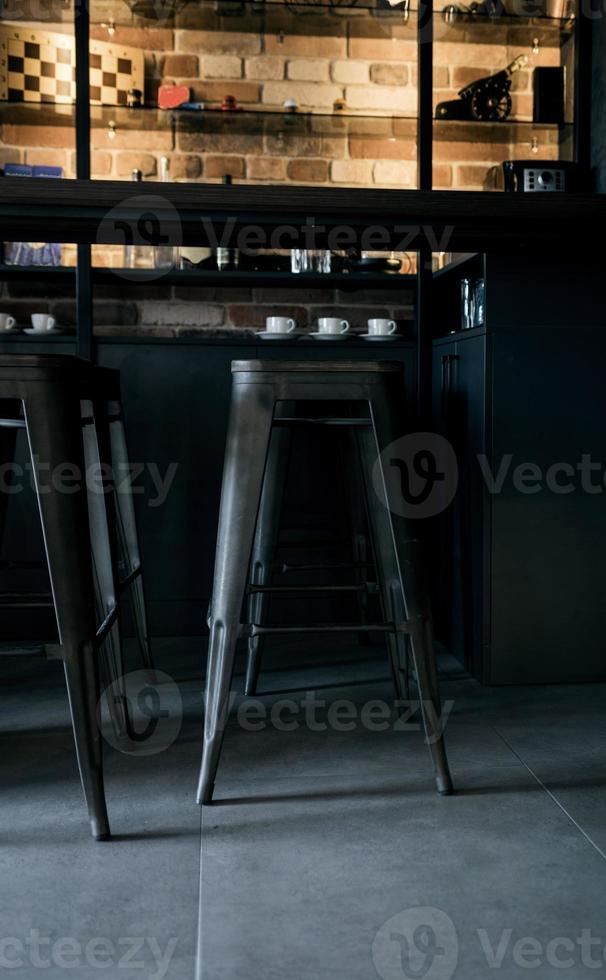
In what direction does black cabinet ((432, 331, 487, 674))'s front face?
to the viewer's left

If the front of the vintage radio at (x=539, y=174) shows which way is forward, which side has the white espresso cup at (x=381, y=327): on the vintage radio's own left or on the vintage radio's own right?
on the vintage radio's own right

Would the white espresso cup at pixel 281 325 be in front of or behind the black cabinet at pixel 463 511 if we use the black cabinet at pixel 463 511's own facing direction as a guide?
in front

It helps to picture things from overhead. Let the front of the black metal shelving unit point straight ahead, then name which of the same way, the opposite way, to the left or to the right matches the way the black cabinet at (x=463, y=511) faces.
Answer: to the right

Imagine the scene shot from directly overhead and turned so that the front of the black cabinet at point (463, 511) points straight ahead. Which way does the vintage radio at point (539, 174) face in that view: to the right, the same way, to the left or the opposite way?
to the left

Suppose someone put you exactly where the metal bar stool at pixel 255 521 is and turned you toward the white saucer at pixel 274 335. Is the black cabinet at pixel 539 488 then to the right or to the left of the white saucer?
right

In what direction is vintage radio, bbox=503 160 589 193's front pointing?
toward the camera
